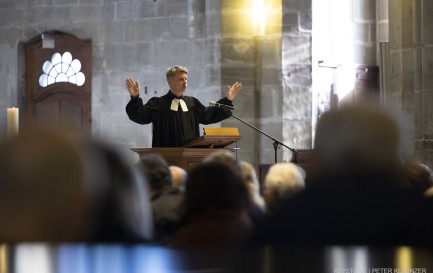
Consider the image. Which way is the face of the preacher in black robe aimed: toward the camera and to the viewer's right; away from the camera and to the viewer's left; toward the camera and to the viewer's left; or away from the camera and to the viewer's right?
toward the camera and to the viewer's right

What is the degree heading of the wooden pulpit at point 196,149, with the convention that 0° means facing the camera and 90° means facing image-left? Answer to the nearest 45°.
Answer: approximately 315°

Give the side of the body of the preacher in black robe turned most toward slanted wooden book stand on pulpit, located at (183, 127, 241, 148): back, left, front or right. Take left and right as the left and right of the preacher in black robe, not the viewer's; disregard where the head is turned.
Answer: front

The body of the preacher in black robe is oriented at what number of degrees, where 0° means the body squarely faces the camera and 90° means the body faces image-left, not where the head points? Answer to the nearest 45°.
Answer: approximately 315°
